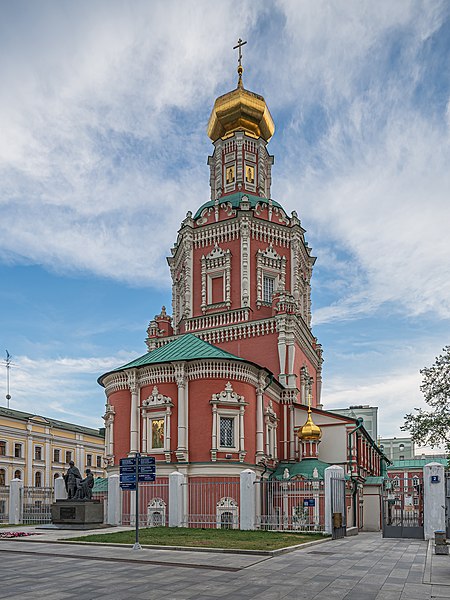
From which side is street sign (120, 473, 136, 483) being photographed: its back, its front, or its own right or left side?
front

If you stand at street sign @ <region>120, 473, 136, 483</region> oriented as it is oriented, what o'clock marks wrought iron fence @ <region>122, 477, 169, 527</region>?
The wrought iron fence is roughly at 6 o'clock from the street sign.

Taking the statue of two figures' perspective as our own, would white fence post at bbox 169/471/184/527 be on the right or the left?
on its left

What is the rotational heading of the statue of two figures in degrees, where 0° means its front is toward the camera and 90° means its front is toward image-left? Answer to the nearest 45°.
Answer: approximately 0°

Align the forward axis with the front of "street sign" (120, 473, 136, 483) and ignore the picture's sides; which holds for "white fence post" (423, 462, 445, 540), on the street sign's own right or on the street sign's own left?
on the street sign's own left

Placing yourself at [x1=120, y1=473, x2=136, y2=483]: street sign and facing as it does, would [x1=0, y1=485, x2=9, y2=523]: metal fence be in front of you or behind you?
behind
